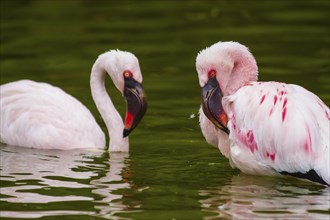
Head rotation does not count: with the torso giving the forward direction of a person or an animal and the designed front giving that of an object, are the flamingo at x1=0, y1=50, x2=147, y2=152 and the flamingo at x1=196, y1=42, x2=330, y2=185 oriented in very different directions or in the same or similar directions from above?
very different directions

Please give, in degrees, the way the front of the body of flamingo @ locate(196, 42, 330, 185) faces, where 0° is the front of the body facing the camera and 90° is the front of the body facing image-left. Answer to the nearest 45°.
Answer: approximately 90°

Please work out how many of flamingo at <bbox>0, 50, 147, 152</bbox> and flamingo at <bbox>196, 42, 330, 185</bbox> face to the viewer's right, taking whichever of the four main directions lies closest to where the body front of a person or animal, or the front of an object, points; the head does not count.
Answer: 1

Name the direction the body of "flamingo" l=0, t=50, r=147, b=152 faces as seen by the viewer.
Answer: to the viewer's right

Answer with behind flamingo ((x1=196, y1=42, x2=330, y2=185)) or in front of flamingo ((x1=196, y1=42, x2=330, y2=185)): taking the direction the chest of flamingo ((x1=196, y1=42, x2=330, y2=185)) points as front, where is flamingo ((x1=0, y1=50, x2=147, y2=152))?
in front

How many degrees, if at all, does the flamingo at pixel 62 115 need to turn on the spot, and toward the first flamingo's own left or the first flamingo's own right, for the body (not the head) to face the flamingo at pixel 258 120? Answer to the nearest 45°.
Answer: approximately 45° to the first flamingo's own right
